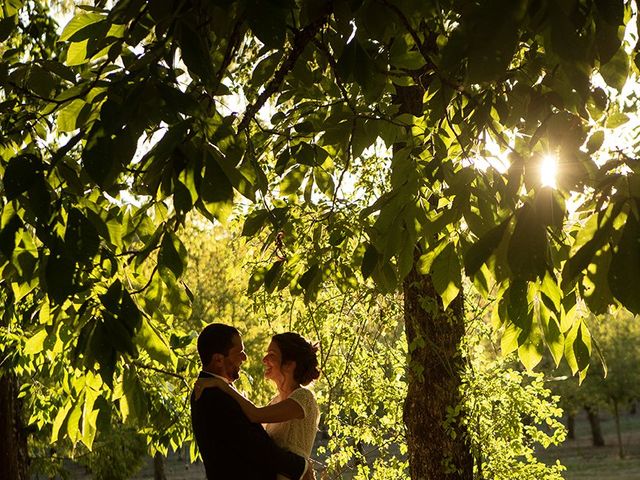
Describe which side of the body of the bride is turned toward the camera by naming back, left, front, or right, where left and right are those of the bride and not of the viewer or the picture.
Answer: left

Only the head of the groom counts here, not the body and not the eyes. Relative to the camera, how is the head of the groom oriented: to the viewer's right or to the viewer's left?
to the viewer's right

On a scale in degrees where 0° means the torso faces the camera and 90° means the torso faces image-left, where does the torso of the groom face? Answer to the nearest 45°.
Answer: approximately 270°

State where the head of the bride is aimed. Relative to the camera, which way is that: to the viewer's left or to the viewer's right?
to the viewer's left

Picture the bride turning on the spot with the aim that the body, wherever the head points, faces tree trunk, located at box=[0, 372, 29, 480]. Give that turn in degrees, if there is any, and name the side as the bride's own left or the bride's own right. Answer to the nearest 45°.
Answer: approximately 45° to the bride's own right
